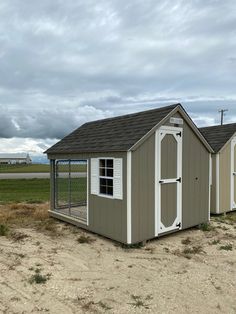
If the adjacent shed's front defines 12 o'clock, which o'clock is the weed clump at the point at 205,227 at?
The weed clump is roughly at 2 o'clock from the adjacent shed.

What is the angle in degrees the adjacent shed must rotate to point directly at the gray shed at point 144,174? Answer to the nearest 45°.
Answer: approximately 90° to its right

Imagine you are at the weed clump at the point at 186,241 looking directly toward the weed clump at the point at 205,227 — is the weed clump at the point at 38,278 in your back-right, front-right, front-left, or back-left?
back-left

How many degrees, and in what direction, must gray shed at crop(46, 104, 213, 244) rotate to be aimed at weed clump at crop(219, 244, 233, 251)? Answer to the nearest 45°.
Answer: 0° — it already faces it

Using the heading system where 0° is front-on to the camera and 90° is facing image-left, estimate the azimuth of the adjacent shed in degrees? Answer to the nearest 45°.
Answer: approximately 315°

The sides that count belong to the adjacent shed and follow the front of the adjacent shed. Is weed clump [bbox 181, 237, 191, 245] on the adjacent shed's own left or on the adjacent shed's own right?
on the adjacent shed's own right

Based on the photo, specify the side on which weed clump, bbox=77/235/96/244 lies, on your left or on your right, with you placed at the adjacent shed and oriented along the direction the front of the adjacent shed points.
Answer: on your right

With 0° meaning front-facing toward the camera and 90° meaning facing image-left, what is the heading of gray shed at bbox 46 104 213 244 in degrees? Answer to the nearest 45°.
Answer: approximately 315°

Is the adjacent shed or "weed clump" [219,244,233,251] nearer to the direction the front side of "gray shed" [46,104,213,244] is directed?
the weed clump
